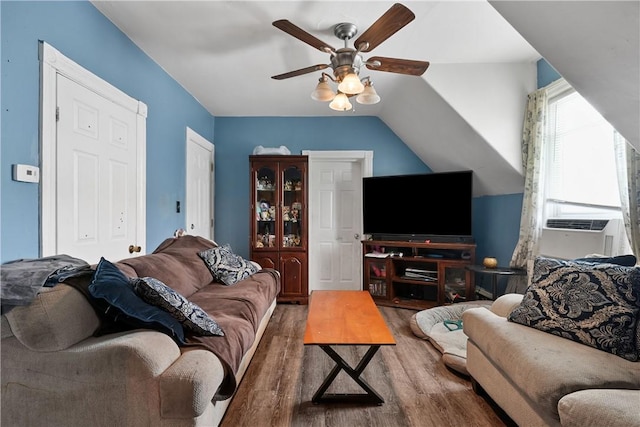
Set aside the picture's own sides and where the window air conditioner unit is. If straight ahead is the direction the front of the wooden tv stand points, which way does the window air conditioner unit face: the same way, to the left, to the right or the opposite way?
to the right

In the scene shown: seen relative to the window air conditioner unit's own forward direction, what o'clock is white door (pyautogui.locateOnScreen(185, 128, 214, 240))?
The white door is roughly at 1 o'clock from the window air conditioner unit.

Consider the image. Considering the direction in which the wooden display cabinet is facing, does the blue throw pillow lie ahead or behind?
ahead

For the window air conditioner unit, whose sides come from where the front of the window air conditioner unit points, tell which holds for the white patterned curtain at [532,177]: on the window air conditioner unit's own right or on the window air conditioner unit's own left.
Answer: on the window air conditioner unit's own right

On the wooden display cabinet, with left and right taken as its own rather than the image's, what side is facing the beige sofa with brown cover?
front

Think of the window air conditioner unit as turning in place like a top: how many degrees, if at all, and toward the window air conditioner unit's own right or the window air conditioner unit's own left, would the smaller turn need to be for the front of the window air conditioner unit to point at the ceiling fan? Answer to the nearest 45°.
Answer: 0° — it already faces it

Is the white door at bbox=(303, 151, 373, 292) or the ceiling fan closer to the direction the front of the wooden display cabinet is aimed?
the ceiling fan

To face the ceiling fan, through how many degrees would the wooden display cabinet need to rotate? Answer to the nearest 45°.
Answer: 0° — it already faces it

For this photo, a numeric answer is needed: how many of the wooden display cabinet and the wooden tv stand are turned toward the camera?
2

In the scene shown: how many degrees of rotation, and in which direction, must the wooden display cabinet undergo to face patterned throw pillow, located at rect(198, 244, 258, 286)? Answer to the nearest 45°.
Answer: approximately 45° to its right

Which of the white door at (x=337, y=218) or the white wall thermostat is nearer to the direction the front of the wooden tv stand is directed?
the white wall thermostat

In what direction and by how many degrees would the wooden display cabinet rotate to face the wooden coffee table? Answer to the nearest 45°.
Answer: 0° — it already faces it

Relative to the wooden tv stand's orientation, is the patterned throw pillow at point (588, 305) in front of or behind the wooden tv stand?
in front

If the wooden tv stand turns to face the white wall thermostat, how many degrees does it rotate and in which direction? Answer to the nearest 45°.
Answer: approximately 45° to its right

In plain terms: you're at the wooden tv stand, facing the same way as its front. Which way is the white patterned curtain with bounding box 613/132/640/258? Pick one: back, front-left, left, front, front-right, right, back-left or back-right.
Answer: front-left

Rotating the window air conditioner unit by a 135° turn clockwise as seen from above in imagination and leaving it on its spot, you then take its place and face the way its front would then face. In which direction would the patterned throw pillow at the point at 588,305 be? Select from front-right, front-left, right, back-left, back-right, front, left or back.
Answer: back

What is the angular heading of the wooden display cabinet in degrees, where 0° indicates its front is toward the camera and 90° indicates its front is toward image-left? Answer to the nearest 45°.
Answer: approximately 0°
